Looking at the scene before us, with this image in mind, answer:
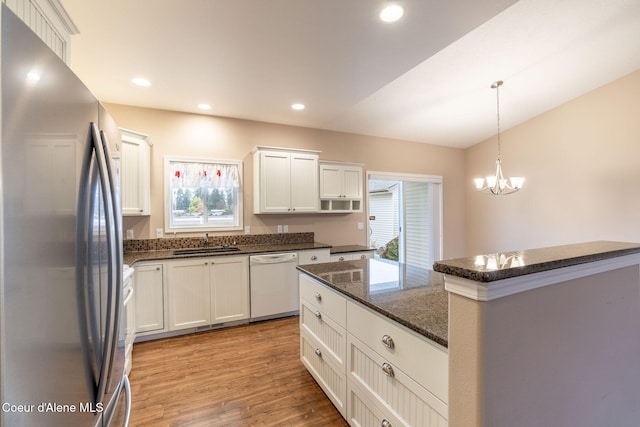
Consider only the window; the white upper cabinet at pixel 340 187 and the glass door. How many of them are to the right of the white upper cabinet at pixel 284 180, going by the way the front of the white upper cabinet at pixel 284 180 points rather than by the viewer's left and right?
1

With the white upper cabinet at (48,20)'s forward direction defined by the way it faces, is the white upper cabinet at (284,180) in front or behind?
in front

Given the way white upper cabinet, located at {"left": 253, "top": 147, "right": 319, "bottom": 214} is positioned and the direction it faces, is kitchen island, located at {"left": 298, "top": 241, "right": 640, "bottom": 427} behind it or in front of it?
in front

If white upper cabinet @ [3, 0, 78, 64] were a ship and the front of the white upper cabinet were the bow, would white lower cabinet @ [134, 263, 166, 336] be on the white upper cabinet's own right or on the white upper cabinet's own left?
on the white upper cabinet's own left

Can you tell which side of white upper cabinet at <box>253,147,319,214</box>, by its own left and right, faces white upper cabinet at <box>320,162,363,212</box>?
left

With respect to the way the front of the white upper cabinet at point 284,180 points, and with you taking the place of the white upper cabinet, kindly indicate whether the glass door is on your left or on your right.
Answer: on your left

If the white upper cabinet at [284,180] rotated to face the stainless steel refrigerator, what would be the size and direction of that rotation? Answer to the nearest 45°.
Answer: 0° — it already faces it

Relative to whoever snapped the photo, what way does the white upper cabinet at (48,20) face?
facing to the right of the viewer

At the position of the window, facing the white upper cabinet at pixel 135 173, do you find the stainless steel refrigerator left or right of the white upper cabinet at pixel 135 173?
left

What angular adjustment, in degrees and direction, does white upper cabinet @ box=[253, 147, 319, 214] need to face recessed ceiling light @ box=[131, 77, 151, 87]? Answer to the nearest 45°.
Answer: approximately 45° to its right
